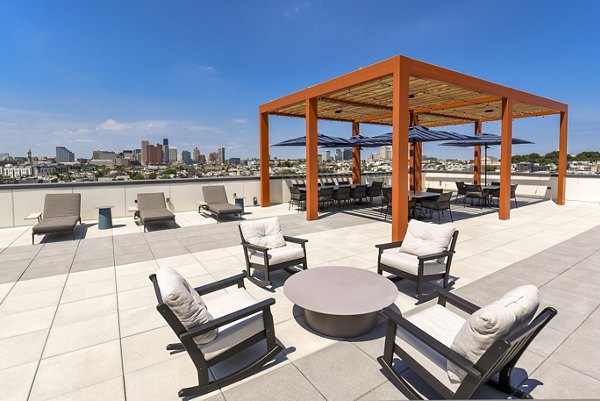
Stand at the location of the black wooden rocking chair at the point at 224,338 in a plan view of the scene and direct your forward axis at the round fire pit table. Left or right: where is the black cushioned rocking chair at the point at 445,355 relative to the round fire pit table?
right

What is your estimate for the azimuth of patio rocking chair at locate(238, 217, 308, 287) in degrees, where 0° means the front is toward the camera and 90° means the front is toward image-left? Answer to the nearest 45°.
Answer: approximately 315°

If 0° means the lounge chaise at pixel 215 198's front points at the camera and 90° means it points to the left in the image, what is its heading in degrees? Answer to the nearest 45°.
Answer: approximately 315°

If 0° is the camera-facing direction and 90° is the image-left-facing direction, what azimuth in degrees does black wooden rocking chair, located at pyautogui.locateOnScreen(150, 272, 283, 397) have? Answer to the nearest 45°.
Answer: approximately 225°

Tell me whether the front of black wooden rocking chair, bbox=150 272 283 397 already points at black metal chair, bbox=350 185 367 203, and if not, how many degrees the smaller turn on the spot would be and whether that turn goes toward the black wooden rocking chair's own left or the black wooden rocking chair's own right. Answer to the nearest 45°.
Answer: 0° — it already faces it

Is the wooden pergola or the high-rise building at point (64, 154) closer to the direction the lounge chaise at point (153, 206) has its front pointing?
the wooden pergola

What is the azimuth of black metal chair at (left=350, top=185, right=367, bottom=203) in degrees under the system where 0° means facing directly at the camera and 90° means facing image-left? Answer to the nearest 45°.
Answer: approximately 135°
